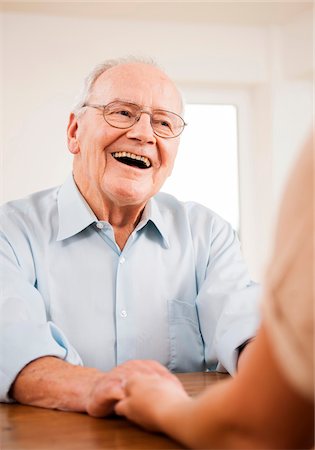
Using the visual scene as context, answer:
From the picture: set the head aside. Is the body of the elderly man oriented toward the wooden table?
yes

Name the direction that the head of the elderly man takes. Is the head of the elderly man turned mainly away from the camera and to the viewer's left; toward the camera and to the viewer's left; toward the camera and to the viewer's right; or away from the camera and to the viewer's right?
toward the camera and to the viewer's right

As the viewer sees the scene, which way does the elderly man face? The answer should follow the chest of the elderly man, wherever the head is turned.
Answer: toward the camera

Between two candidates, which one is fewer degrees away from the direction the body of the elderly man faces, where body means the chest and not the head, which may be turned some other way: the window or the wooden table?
the wooden table

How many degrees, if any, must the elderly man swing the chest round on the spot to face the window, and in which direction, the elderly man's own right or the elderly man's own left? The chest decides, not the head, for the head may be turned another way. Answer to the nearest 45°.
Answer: approximately 180°
